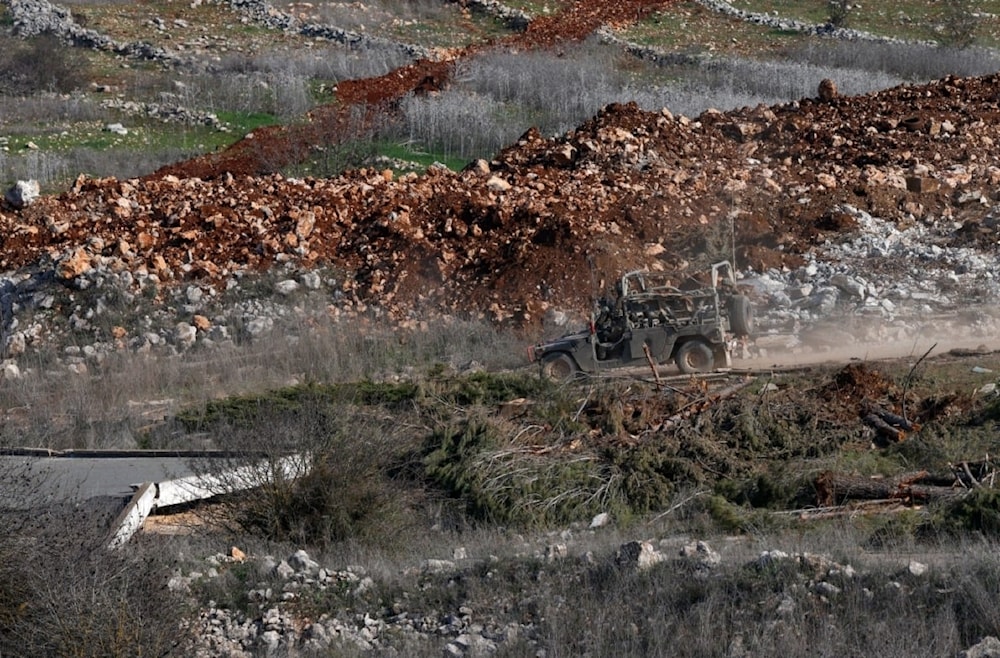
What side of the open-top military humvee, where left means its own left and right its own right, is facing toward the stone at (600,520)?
left

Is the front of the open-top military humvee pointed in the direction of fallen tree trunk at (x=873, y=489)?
no

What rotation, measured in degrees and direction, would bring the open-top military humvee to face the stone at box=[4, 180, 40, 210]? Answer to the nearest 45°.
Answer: approximately 45° to its right

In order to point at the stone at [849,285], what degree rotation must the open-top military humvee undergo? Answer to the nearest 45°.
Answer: approximately 135° to its right

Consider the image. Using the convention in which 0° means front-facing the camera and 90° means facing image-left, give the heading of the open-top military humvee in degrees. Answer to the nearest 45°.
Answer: approximately 90°

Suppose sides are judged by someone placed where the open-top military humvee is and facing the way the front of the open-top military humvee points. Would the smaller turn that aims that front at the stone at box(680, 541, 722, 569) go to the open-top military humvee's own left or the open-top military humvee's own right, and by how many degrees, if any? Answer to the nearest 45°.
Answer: approximately 90° to the open-top military humvee's own left

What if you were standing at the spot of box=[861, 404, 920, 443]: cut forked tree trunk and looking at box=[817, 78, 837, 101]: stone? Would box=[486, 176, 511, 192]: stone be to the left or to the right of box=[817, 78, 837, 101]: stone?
left

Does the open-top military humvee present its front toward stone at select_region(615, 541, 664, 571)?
no

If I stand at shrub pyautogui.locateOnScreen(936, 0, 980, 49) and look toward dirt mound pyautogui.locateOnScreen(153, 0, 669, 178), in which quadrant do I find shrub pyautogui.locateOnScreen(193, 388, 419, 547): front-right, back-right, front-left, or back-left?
front-left

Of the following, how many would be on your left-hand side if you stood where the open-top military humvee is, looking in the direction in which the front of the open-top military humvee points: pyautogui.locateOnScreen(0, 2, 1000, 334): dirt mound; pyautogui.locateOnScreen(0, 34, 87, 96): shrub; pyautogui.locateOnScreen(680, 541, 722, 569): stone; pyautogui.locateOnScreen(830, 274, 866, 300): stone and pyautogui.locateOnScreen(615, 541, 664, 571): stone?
2

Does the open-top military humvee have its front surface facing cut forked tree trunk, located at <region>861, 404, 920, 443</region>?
no

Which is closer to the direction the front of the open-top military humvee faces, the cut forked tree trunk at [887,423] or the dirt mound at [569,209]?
the dirt mound

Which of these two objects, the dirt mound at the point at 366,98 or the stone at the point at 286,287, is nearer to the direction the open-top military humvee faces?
the stone

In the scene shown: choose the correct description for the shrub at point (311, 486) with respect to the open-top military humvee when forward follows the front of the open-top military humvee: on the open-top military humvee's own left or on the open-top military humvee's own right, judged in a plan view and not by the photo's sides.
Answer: on the open-top military humvee's own left

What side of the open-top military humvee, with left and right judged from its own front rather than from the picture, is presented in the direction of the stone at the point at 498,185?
right

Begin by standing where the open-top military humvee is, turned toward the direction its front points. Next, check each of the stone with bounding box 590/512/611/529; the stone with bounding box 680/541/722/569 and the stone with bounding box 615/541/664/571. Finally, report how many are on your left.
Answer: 3

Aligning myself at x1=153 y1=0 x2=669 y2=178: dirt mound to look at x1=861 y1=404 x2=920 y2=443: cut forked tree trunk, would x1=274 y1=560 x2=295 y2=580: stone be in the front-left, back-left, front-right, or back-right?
front-right

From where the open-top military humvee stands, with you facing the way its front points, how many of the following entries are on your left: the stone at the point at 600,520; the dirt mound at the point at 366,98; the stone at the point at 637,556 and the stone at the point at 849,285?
2
